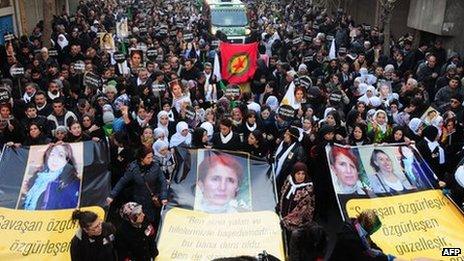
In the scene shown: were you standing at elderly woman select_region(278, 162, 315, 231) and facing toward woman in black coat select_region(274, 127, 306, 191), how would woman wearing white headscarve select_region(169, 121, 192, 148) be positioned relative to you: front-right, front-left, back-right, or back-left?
front-left

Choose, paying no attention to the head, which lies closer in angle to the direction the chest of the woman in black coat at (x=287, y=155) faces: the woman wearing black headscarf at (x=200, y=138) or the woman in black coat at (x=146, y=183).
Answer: the woman in black coat

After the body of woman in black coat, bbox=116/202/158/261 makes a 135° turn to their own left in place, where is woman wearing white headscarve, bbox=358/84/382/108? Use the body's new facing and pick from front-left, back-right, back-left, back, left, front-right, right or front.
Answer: front-right

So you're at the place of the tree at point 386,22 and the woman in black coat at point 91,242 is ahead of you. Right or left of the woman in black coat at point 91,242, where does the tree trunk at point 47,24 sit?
right

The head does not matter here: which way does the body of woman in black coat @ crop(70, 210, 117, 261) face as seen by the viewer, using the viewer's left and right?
facing the viewer and to the right of the viewer

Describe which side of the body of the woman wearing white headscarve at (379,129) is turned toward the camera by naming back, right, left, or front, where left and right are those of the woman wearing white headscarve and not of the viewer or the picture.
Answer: front

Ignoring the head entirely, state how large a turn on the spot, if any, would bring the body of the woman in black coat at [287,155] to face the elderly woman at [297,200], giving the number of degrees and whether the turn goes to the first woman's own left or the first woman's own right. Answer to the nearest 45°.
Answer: approximately 45° to the first woman's own left

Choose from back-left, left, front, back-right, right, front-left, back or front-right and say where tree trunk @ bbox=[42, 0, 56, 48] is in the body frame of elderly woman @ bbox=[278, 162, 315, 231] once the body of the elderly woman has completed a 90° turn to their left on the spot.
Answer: back

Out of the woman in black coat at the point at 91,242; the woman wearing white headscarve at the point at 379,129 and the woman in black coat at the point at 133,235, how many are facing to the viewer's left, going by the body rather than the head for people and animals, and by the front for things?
0

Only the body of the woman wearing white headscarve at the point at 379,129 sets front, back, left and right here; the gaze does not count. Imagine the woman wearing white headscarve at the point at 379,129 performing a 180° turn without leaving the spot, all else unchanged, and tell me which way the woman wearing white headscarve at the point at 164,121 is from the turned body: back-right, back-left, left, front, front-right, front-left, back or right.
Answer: left

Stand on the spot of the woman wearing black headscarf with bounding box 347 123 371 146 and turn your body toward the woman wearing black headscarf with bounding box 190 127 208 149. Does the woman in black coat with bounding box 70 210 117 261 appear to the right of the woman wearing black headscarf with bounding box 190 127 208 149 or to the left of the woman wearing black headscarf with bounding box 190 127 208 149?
left

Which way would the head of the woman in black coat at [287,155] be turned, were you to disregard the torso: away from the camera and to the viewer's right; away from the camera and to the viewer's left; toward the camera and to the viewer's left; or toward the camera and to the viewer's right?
toward the camera and to the viewer's left

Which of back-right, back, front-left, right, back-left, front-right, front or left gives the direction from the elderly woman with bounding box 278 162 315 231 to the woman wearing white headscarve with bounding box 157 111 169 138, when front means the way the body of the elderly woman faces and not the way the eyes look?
right

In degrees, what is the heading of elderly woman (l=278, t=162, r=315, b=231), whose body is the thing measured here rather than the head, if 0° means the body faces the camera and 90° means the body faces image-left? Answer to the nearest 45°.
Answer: approximately 45°
